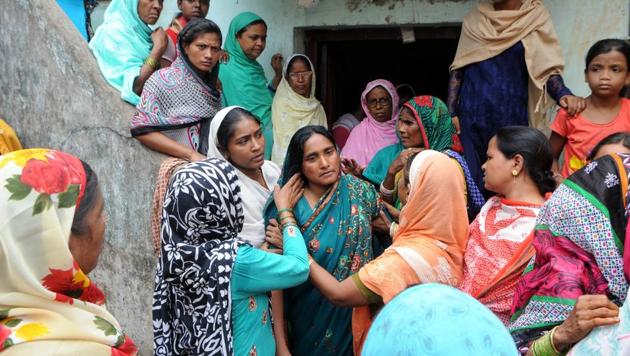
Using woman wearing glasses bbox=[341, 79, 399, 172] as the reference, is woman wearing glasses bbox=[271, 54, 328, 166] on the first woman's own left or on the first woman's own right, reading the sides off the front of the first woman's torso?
on the first woman's own right

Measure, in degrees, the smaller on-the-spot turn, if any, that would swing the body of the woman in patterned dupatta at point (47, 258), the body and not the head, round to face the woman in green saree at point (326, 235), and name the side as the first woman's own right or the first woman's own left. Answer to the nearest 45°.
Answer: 0° — they already face them

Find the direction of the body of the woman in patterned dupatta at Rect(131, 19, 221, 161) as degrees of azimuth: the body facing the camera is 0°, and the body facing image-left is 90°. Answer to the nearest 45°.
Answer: approximately 315°

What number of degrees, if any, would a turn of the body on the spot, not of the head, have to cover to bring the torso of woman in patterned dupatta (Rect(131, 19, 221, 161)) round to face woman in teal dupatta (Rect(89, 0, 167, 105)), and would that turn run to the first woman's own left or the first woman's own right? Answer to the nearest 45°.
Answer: approximately 180°

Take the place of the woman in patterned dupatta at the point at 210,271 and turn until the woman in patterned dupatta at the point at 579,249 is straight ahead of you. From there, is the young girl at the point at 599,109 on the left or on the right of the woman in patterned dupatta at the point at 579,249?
left

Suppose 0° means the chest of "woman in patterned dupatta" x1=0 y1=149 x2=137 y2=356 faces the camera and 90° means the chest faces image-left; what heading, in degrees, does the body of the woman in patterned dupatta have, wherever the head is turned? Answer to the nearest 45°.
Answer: approximately 225°

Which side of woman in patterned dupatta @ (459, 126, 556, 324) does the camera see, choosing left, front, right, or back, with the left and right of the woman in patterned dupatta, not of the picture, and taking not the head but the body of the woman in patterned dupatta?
left

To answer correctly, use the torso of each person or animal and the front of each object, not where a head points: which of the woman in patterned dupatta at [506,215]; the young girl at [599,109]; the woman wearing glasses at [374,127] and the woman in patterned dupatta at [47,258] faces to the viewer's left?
the woman in patterned dupatta at [506,215]

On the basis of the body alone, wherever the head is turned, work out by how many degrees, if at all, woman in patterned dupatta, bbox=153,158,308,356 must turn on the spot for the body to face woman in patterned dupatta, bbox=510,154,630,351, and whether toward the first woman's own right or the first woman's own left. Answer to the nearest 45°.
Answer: approximately 90° to the first woman's own right

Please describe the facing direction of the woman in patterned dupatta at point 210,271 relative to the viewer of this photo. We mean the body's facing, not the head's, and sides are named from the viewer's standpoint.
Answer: facing away from the viewer and to the right of the viewer
